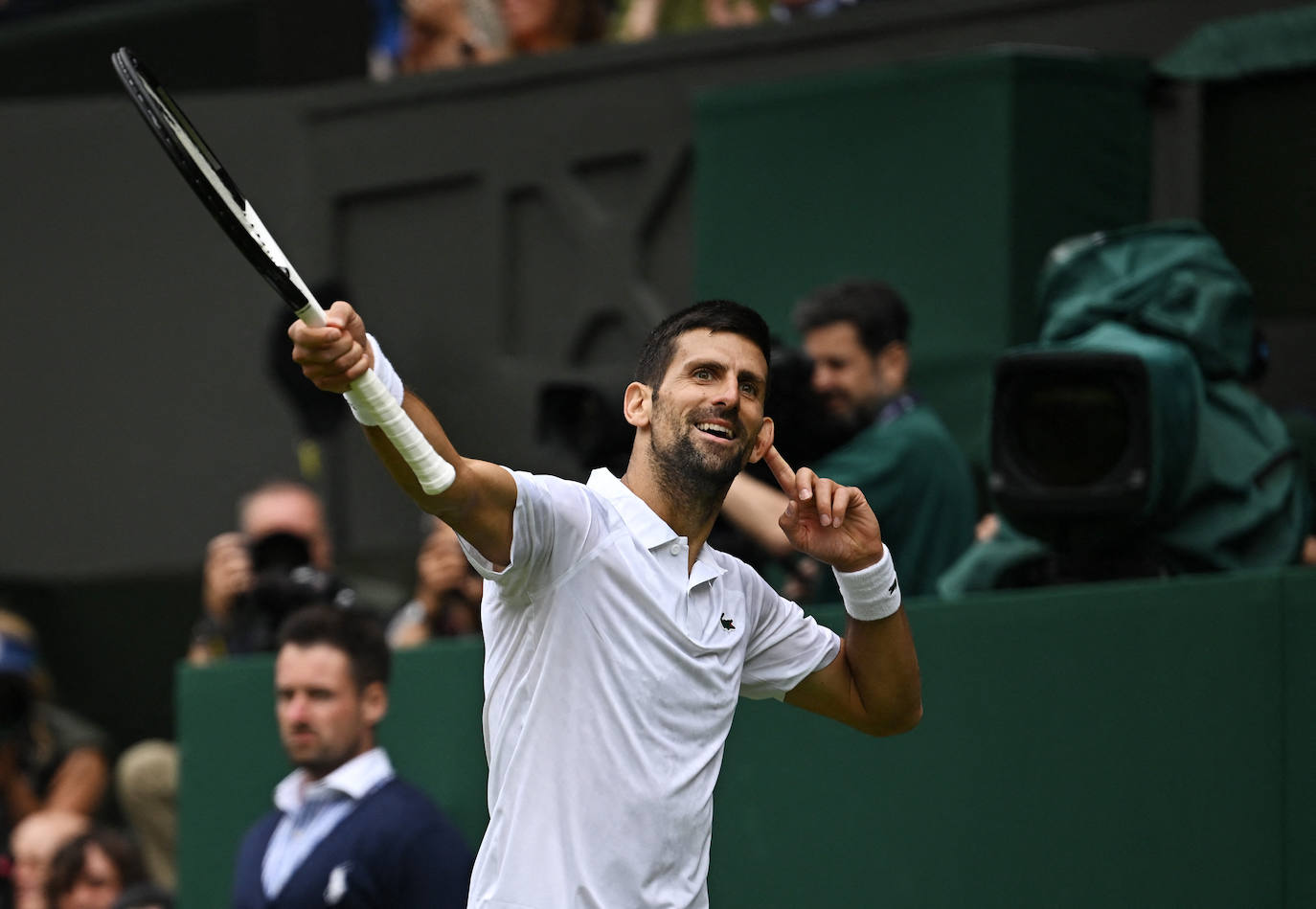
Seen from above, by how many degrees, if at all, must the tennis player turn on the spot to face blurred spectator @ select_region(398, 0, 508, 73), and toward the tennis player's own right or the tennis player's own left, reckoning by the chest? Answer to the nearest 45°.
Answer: approximately 135° to the tennis player's own left

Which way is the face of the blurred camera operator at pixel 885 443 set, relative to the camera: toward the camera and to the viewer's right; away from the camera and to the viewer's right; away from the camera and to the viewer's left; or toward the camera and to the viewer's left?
toward the camera and to the viewer's left

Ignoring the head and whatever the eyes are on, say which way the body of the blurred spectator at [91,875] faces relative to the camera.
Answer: toward the camera

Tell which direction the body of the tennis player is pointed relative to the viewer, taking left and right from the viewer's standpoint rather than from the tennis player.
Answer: facing the viewer and to the right of the viewer

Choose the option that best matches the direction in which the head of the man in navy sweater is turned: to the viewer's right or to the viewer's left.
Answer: to the viewer's left

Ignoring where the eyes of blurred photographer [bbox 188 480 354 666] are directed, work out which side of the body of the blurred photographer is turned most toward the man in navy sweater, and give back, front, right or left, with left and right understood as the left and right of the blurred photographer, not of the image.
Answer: front

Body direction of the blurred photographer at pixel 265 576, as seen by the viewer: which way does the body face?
toward the camera

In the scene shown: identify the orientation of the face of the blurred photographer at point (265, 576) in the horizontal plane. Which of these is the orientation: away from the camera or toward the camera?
toward the camera

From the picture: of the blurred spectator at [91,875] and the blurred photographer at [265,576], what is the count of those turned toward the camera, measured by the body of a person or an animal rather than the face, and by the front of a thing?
2

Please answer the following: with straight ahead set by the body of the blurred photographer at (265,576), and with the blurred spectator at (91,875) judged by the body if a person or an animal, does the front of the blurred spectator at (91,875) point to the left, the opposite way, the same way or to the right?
the same way
